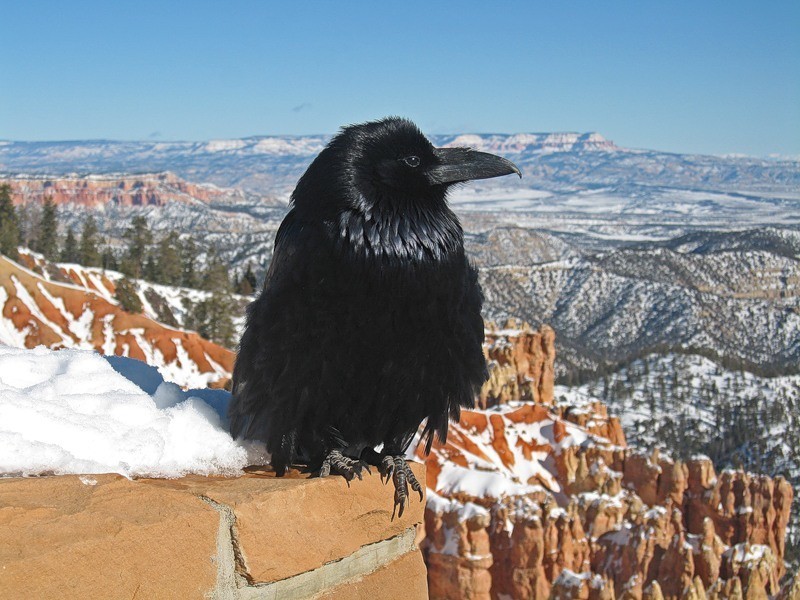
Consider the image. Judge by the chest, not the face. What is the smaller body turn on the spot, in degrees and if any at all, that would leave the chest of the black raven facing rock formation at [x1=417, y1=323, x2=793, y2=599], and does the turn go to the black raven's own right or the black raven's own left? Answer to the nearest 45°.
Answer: approximately 135° to the black raven's own left

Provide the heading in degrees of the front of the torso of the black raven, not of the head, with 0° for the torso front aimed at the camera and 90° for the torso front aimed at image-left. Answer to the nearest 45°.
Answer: approximately 315°
